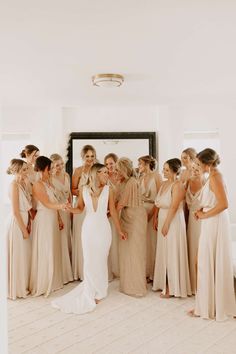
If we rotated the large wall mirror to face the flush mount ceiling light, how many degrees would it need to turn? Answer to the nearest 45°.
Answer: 0° — it already faces it

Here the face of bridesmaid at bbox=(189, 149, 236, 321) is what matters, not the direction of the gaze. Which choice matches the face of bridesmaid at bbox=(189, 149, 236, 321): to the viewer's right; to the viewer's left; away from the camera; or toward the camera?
to the viewer's left

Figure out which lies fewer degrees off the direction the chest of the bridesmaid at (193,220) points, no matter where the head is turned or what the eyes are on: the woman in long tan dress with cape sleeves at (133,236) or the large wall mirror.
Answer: the woman in long tan dress with cape sleeves

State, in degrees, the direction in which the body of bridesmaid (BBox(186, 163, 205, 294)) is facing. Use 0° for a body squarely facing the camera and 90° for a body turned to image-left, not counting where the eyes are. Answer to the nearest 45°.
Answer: approximately 45°

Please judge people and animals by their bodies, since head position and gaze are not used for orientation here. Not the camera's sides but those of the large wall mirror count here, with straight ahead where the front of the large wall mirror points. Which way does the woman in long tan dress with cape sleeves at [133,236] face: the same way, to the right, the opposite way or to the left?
to the right

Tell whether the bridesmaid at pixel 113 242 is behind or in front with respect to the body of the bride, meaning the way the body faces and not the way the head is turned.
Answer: behind

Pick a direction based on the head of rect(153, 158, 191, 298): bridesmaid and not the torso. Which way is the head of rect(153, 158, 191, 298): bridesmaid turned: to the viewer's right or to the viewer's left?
to the viewer's left

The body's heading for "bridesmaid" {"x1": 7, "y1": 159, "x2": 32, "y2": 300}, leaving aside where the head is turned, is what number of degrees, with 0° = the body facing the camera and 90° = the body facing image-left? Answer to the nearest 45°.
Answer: approximately 270°

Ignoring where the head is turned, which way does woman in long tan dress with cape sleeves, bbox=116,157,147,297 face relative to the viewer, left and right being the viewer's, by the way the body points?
facing to the left of the viewer

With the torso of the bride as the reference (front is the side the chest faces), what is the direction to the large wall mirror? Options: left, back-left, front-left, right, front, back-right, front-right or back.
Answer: back

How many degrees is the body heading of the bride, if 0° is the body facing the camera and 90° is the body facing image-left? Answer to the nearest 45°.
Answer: approximately 0°

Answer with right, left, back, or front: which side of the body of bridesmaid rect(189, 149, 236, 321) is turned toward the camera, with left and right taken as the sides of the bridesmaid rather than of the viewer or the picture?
left
